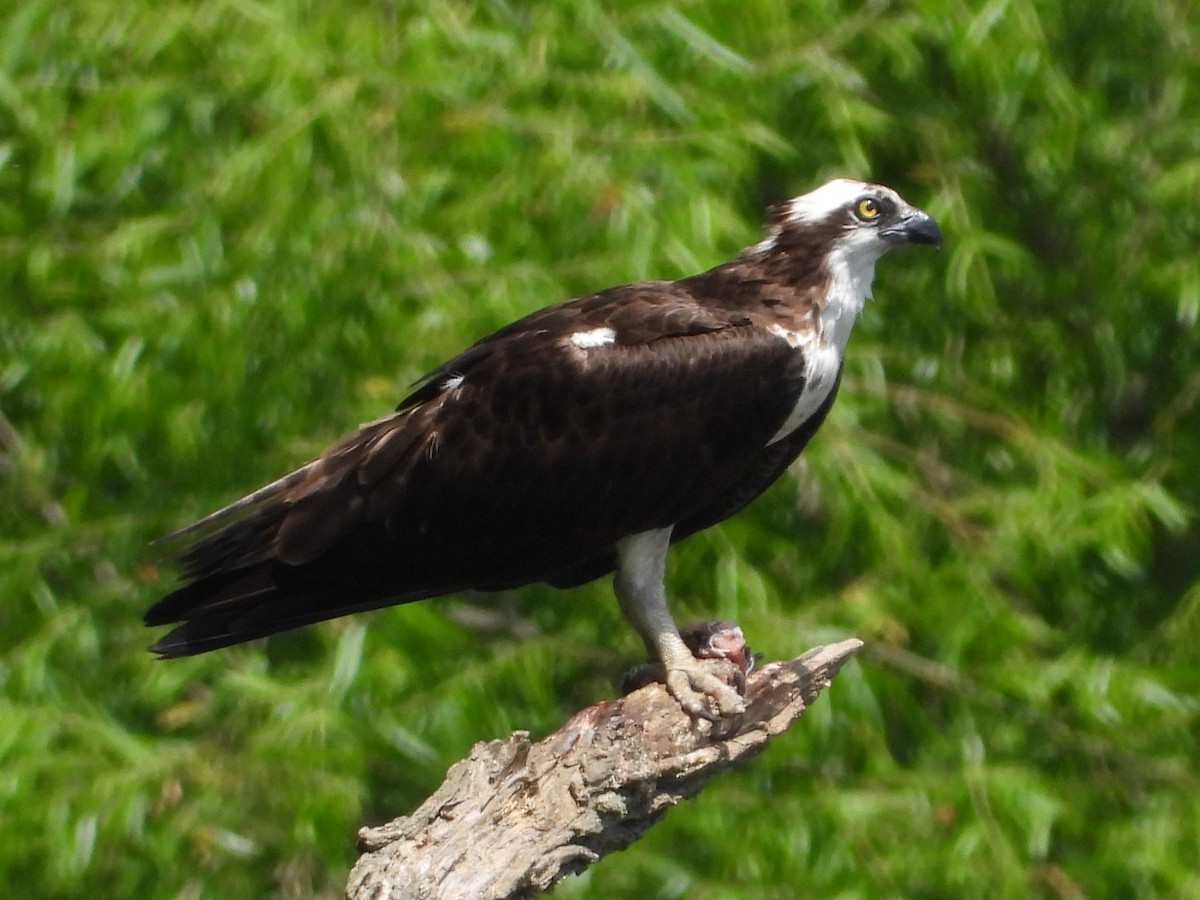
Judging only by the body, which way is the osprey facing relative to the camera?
to the viewer's right
